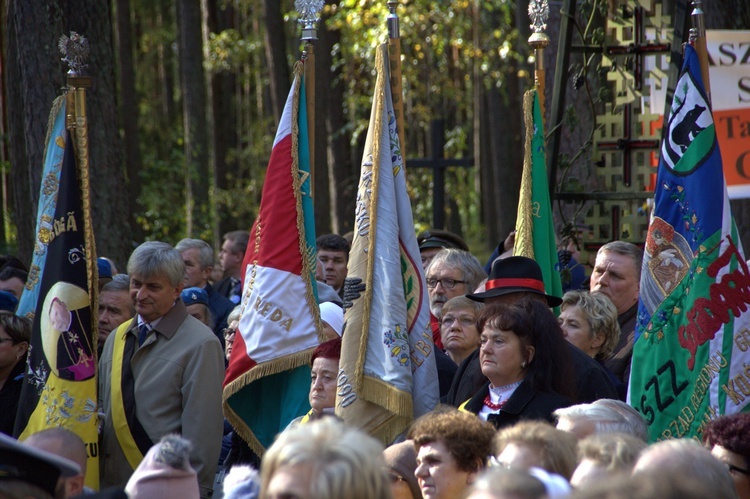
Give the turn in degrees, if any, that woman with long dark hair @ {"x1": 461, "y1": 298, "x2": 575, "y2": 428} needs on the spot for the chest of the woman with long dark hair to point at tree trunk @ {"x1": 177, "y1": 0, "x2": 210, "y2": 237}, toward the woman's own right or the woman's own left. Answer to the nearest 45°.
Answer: approximately 90° to the woman's own right

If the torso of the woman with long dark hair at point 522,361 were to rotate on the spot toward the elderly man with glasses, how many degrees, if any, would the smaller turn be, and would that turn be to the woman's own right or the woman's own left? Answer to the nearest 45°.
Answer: approximately 135° to the woman's own right

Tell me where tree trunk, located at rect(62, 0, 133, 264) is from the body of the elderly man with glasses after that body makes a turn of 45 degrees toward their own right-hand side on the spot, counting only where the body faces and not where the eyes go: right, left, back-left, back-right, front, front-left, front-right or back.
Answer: front-right

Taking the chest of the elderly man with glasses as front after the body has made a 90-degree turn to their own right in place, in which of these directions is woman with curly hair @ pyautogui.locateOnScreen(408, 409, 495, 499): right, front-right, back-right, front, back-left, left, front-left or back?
back-left

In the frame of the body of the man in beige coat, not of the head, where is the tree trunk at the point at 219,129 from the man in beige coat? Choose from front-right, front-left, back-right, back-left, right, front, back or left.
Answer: back-right

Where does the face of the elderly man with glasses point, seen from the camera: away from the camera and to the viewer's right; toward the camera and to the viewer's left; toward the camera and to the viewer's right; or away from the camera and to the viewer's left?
toward the camera and to the viewer's left

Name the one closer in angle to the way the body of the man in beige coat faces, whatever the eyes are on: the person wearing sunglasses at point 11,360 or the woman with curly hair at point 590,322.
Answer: the person wearing sunglasses

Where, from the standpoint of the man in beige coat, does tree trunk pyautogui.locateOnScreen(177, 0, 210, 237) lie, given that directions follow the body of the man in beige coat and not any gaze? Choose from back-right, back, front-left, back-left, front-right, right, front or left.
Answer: back-right

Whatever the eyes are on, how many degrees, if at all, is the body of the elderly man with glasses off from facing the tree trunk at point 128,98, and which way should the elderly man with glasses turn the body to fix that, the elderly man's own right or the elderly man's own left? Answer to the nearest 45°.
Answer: approximately 90° to the elderly man's own right

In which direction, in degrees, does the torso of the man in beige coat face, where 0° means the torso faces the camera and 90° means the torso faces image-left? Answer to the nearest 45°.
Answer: approximately 45°

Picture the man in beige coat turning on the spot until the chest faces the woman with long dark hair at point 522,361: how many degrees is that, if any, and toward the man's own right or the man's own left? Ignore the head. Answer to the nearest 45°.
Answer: approximately 90° to the man's own left

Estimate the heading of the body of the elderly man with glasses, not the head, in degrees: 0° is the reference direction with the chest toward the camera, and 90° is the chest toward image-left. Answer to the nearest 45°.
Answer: approximately 45°

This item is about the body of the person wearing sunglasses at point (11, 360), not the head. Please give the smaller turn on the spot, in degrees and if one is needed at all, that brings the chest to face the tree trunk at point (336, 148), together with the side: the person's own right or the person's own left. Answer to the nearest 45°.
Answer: approximately 180°
